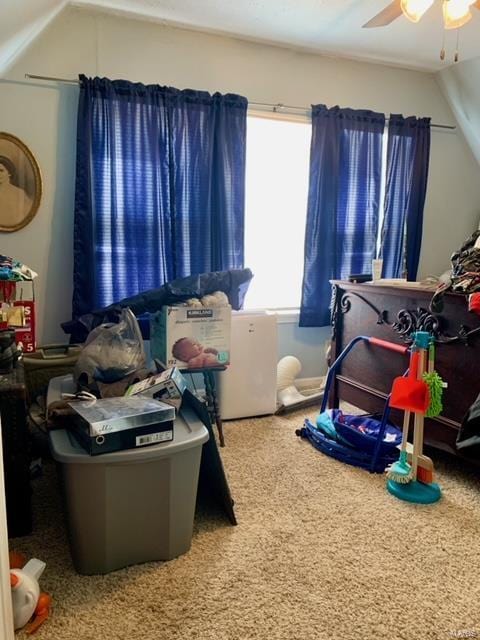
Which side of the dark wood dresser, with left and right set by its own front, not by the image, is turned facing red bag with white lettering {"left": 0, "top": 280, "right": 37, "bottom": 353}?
front

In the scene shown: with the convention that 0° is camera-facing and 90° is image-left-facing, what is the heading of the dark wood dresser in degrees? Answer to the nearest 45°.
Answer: approximately 45°

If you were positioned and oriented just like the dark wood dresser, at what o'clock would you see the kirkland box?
The kirkland box is roughly at 1 o'clock from the dark wood dresser.

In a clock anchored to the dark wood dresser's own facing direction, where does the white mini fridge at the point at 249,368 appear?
The white mini fridge is roughly at 2 o'clock from the dark wood dresser.

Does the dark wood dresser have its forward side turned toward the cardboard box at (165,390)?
yes

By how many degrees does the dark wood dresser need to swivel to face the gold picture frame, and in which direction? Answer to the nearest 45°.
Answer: approximately 45° to its right

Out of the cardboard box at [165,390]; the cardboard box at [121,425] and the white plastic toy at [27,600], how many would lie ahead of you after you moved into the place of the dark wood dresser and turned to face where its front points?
3
